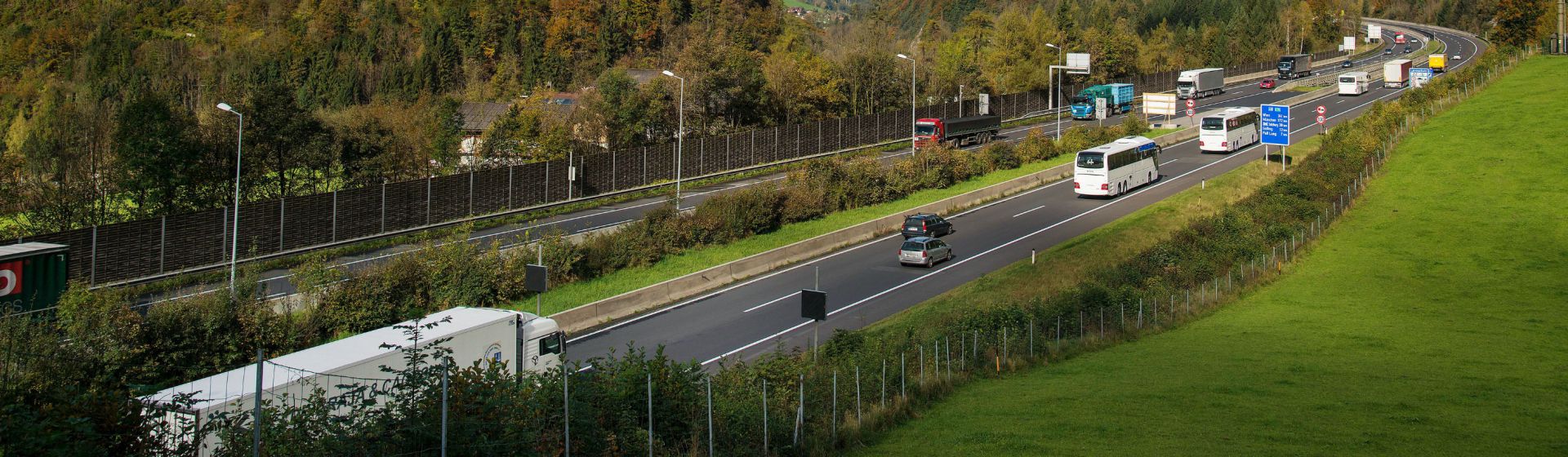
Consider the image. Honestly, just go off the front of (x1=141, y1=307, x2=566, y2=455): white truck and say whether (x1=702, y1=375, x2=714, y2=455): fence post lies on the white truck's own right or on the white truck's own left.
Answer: on the white truck's own right

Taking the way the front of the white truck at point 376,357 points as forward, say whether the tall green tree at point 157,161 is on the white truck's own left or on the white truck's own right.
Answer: on the white truck's own left

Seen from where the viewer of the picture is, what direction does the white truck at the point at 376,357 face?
facing away from the viewer and to the right of the viewer

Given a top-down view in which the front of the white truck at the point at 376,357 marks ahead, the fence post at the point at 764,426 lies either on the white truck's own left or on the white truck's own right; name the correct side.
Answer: on the white truck's own right

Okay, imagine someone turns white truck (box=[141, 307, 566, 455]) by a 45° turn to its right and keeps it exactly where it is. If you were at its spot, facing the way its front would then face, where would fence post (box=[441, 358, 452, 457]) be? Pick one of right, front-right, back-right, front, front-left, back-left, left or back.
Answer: right
